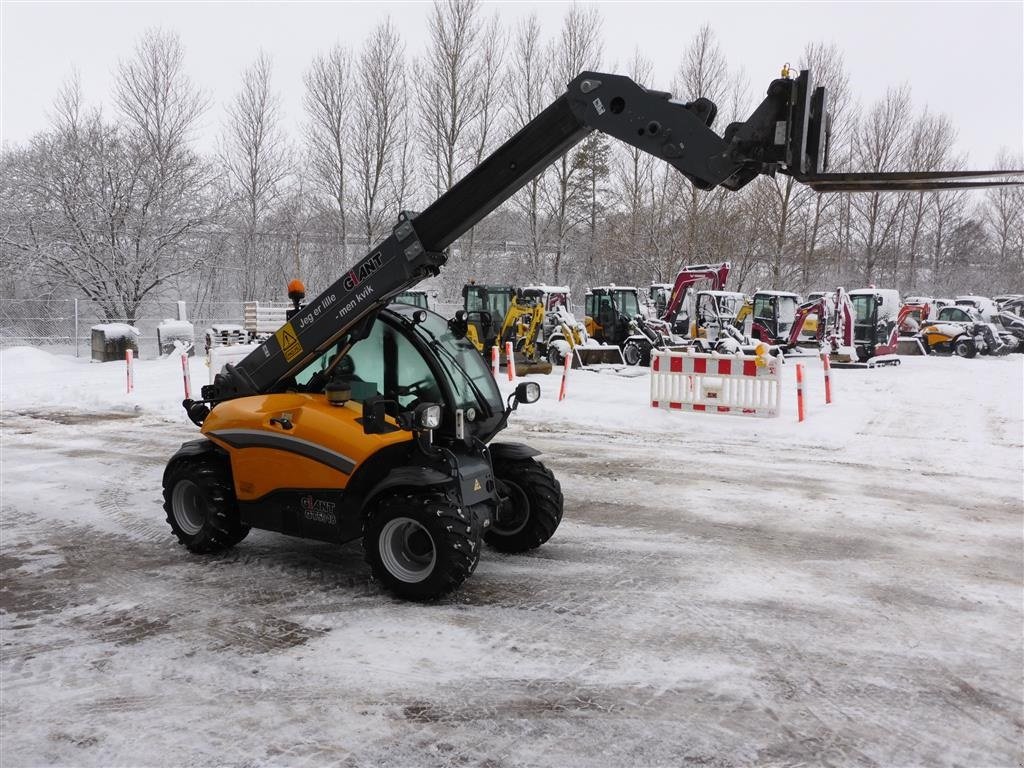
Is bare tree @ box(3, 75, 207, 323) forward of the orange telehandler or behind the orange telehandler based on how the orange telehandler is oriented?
behind

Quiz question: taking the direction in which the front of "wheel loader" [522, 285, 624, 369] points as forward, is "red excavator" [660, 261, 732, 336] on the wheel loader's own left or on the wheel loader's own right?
on the wheel loader's own left

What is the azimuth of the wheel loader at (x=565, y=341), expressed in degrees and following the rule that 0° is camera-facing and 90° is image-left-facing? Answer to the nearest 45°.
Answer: approximately 315°

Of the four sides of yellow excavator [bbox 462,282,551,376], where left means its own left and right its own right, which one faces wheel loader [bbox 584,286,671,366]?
left

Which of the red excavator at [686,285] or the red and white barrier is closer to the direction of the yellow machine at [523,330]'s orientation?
the red and white barrier

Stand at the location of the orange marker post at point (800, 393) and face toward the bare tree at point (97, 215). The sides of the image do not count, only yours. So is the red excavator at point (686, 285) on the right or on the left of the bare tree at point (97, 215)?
right
